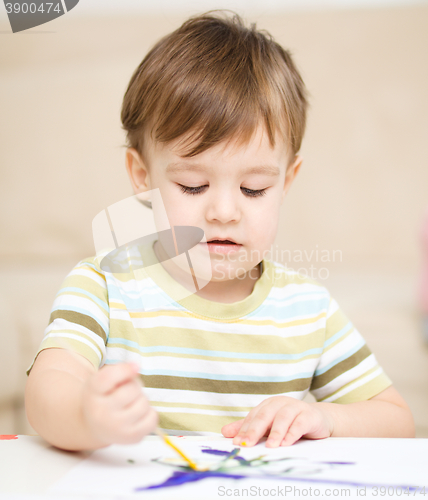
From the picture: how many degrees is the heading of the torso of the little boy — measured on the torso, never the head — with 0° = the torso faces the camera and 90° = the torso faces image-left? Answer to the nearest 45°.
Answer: approximately 0°
